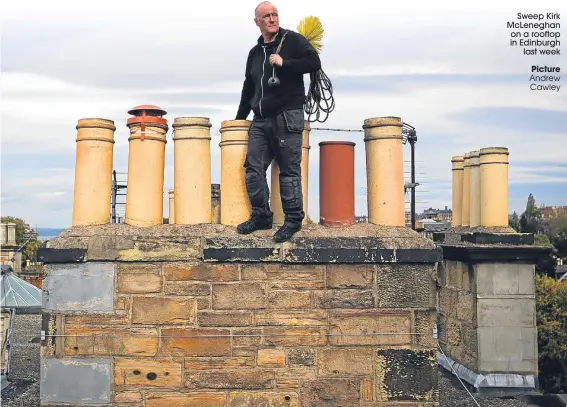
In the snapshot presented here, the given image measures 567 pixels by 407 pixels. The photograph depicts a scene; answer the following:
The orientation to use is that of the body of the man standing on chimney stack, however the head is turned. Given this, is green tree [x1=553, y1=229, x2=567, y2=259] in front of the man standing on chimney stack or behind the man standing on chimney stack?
behind

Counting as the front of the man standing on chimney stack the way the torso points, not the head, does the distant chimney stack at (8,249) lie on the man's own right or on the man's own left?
on the man's own right

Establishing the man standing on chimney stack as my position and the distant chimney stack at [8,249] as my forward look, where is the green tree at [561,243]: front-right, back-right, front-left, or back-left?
front-right

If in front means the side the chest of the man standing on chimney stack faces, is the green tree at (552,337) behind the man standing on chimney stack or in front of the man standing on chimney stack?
behind

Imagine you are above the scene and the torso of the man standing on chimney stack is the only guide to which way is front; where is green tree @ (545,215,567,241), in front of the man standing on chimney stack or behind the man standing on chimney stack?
behind

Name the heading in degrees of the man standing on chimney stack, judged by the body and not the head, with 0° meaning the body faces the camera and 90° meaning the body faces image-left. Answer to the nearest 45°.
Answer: approximately 45°

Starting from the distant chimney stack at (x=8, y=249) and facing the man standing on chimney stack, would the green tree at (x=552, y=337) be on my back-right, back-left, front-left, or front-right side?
front-left
